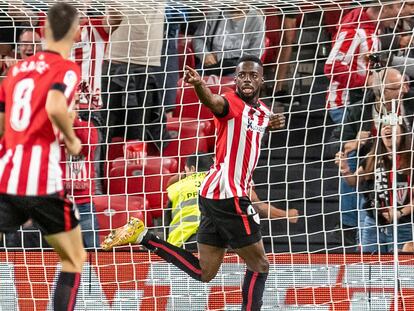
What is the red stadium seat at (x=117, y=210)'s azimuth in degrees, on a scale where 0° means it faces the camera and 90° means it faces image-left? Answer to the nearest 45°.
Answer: approximately 0°

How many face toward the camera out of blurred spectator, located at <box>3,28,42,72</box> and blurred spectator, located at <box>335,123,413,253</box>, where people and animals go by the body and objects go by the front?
2

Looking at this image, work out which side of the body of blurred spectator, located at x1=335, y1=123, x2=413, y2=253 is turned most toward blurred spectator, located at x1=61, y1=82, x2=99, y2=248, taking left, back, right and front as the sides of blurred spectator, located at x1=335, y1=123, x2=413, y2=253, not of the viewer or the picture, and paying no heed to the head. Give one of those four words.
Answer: right
